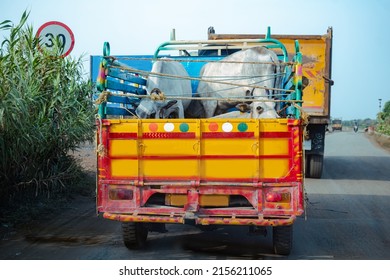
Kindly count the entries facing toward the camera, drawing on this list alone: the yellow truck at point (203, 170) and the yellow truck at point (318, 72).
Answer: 0

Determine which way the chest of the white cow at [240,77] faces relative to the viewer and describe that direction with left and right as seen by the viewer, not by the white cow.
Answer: facing the viewer and to the right of the viewer

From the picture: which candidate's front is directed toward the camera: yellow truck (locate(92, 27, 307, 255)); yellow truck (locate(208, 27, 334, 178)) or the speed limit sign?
the speed limit sign

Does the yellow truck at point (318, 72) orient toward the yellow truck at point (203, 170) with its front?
no

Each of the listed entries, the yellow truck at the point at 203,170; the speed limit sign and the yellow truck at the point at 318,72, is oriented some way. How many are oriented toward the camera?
1

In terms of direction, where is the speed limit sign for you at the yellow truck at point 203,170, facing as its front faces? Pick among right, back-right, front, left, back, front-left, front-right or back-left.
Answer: front-left

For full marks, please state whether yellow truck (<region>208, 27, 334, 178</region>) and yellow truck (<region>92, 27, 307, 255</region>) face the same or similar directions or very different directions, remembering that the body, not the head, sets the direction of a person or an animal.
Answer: same or similar directions

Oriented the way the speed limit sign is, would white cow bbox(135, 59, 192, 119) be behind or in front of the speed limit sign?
in front

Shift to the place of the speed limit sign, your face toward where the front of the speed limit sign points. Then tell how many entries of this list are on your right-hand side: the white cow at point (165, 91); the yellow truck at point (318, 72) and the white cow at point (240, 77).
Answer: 0

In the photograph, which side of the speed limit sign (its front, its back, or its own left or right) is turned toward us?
front

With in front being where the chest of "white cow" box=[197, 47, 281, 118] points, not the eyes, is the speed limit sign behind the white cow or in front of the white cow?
behind

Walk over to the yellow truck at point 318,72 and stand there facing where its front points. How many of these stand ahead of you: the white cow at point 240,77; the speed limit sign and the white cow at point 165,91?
0

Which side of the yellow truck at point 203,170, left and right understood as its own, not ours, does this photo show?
back

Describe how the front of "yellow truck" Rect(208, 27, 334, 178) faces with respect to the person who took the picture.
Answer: facing away from the viewer

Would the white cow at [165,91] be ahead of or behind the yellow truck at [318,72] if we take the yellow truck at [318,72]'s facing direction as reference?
behind

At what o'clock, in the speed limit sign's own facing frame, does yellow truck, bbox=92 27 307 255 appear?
The yellow truck is roughly at 11 o'clock from the speed limit sign.

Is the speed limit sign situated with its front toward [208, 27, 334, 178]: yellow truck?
no

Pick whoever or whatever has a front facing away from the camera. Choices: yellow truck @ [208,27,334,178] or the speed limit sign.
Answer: the yellow truck
